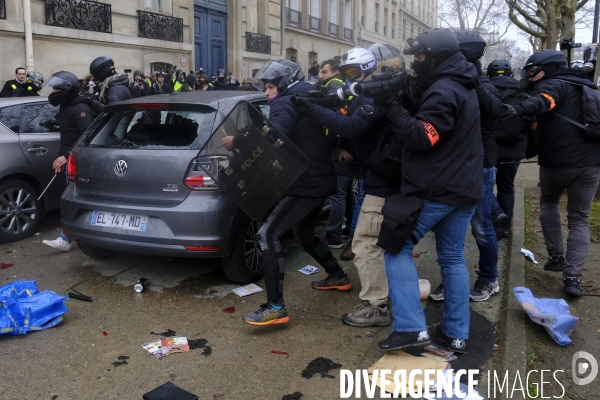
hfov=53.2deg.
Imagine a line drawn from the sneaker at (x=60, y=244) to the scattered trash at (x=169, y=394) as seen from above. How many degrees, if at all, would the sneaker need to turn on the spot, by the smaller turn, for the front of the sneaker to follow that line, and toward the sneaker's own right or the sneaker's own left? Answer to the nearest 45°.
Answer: approximately 90° to the sneaker's own left

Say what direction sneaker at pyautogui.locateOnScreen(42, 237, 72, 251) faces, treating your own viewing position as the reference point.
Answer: facing to the left of the viewer

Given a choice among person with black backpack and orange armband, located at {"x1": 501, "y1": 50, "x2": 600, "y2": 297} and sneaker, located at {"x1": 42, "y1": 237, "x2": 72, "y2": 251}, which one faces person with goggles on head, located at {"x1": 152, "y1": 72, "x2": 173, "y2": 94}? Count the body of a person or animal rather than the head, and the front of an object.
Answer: person with black backpack and orange armband, located at {"x1": 501, "y1": 50, "x2": 600, "y2": 297}

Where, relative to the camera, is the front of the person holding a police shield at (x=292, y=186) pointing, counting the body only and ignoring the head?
to the viewer's left

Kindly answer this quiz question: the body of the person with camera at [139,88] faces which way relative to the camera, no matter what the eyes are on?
toward the camera

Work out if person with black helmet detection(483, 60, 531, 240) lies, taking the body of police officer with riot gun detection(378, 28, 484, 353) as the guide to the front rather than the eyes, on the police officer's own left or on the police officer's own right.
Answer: on the police officer's own right

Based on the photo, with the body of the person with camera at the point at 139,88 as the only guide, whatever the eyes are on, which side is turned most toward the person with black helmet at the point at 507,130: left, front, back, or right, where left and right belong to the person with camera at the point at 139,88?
front

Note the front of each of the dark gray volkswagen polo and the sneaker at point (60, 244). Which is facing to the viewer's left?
the sneaker

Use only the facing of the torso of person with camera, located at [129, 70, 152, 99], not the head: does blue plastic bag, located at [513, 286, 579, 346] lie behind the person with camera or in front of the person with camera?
in front

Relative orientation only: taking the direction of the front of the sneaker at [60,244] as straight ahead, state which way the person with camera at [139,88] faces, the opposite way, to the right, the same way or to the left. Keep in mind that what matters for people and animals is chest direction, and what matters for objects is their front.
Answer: to the left

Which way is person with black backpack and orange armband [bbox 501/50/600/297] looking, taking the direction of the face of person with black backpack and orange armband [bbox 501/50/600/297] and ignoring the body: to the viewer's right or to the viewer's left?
to the viewer's left

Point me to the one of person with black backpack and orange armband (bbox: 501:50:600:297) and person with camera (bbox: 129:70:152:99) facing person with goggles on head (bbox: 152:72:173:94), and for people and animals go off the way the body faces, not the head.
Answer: person with black backpack and orange armband (bbox: 501:50:600:297)

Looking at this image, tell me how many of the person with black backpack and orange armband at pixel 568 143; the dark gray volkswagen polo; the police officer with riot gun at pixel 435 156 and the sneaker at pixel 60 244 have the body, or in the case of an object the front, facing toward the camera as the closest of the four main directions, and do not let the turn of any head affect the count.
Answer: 0
